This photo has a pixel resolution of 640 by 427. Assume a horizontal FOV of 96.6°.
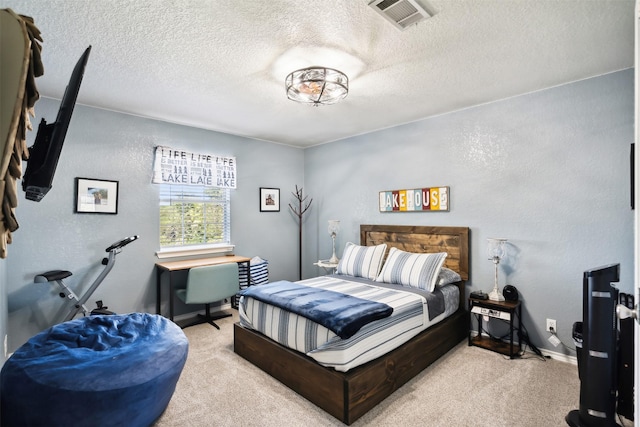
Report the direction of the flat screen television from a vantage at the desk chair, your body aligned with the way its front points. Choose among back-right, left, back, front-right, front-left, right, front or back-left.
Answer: back-left

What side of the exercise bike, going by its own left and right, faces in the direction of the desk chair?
front

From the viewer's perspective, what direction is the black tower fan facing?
to the viewer's left

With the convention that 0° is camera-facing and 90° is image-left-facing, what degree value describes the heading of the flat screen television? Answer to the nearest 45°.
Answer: approximately 270°

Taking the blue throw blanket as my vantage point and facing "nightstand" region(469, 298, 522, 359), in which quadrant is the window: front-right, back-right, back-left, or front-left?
back-left

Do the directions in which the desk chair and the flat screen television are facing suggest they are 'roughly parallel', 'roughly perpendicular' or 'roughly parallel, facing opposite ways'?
roughly perpendicular

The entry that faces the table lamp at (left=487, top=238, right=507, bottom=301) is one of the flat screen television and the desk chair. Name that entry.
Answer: the flat screen television

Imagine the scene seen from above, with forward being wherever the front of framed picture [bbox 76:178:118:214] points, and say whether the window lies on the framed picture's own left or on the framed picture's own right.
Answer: on the framed picture's own left

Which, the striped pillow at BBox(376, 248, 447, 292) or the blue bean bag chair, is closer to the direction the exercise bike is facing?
the striped pillow

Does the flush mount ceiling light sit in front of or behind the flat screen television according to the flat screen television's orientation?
in front
